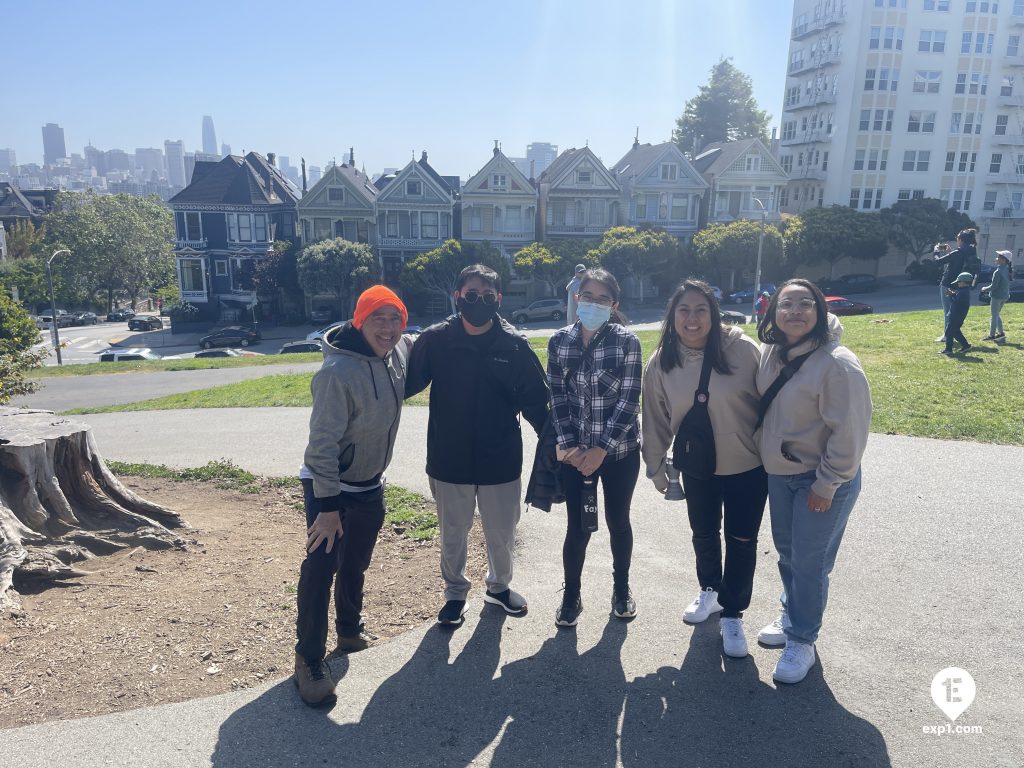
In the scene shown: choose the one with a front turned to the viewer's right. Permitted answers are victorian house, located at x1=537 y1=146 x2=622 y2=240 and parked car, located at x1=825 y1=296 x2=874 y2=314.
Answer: the parked car

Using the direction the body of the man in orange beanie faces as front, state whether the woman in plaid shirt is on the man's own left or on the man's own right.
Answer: on the man's own left

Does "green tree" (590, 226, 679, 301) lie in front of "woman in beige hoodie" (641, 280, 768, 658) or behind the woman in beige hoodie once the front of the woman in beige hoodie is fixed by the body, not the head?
behind

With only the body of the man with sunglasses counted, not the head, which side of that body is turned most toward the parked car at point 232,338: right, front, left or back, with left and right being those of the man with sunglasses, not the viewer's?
back

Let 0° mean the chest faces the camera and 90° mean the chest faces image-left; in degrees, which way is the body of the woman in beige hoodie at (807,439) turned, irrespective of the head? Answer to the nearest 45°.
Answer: approximately 45°

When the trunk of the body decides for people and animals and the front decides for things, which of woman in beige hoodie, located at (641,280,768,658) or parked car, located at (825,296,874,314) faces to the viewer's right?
the parked car

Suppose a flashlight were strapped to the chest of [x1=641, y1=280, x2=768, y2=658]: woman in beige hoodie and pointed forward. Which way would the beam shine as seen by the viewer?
toward the camera

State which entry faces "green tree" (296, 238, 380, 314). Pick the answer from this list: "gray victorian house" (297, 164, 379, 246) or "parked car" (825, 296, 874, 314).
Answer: the gray victorian house

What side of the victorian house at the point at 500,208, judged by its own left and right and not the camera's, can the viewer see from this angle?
front

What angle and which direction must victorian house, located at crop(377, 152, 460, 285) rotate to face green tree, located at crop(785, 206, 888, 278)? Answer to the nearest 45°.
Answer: approximately 90° to its left

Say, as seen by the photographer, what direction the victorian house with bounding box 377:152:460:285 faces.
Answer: facing the viewer

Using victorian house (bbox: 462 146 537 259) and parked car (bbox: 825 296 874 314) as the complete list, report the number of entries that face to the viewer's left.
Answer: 0

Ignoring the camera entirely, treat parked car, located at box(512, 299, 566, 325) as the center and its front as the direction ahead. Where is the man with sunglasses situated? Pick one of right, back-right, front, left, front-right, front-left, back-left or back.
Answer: left

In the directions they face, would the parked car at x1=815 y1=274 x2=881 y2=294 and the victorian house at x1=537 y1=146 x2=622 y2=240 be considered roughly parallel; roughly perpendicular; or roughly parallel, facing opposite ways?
roughly perpendicular

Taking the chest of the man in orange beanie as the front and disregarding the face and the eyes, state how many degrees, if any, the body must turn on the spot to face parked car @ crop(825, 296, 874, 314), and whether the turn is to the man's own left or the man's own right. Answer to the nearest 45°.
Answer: approximately 90° to the man's own left

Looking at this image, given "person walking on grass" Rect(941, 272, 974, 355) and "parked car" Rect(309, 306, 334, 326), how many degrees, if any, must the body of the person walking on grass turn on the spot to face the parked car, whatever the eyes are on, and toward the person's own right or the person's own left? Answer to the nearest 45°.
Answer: approximately 45° to the person's own right

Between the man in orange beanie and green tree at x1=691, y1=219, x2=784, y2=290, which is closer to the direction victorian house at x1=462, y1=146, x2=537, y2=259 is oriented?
the man in orange beanie

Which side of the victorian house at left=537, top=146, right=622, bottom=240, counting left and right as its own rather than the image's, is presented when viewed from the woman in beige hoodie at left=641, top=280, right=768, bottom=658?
front

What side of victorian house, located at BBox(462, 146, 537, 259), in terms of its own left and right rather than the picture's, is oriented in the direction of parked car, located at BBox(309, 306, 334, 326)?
right

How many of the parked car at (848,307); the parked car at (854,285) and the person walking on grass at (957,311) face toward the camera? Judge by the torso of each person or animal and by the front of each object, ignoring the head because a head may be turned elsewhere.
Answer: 0
